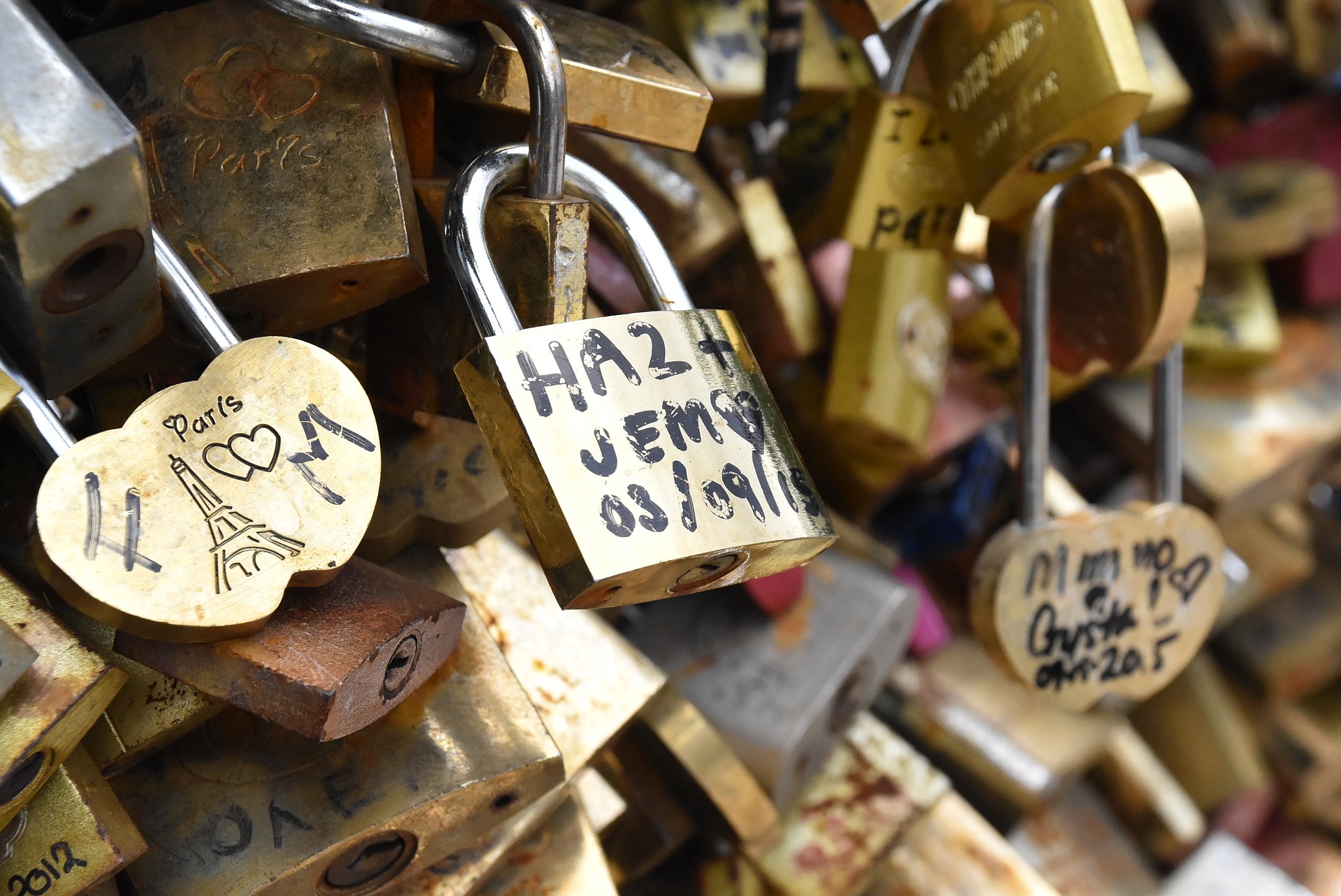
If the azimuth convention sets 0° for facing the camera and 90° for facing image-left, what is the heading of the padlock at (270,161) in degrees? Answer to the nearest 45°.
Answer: approximately 0°

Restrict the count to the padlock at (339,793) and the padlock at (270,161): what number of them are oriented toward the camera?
2
